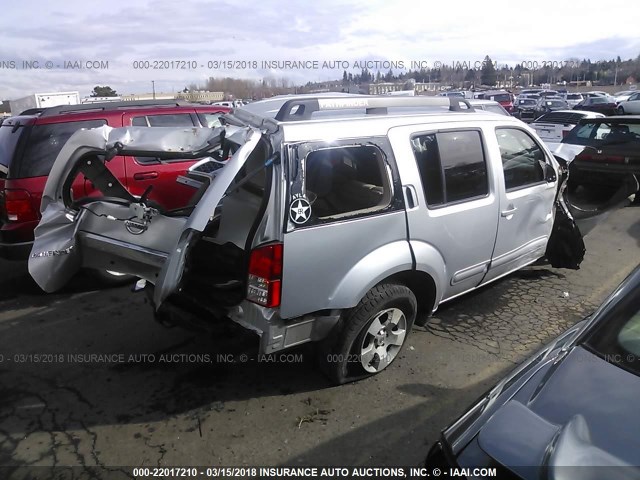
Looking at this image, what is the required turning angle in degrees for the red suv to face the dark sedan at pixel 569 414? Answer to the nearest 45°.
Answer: approximately 90° to its right

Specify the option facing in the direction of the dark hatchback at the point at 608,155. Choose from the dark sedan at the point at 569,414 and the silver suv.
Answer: the silver suv

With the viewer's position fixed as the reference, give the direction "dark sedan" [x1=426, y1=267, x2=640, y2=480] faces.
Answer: facing the viewer and to the left of the viewer

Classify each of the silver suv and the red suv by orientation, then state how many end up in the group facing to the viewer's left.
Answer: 0

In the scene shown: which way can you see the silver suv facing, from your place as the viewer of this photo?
facing away from the viewer and to the right of the viewer

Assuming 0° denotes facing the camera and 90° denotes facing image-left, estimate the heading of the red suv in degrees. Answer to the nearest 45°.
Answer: approximately 225°

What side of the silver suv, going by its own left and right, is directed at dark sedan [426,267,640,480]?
right

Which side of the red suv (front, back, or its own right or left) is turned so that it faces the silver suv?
right

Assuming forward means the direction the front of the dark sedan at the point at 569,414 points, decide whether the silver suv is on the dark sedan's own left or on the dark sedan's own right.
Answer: on the dark sedan's own right
